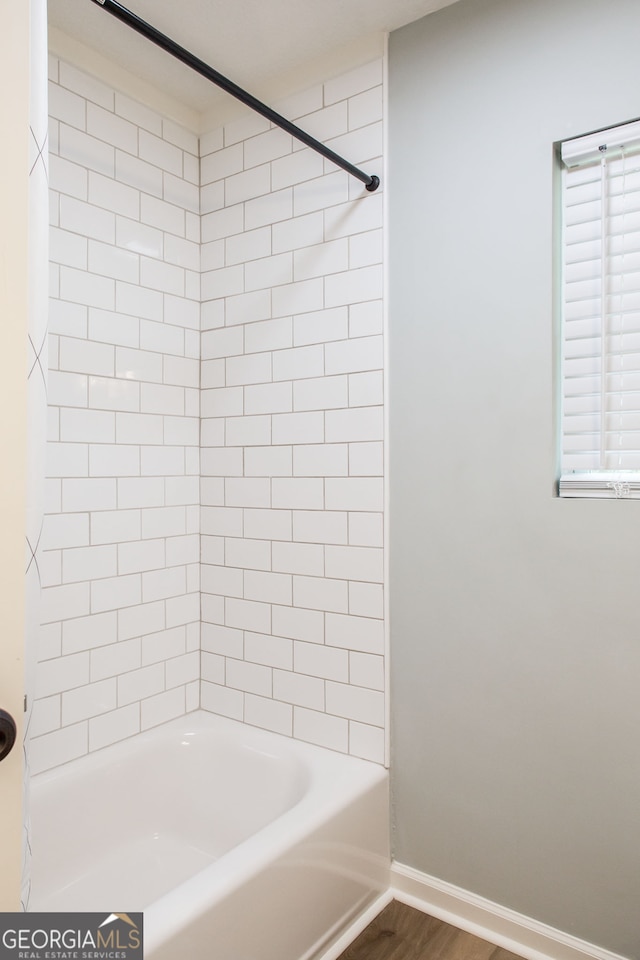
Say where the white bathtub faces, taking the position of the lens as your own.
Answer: facing the viewer and to the right of the viewer
